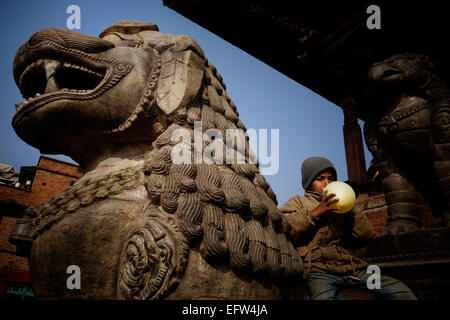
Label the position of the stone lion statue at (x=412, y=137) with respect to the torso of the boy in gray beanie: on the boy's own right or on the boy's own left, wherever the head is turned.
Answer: on the boy's own left

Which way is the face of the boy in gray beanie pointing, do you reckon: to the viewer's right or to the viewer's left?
to the viewer's right

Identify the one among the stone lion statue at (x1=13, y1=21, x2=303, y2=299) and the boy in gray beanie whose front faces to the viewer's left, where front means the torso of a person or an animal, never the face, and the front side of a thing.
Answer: the stone lion statue

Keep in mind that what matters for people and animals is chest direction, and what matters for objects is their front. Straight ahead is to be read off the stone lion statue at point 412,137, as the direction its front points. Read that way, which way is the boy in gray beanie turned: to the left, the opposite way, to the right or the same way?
to the left

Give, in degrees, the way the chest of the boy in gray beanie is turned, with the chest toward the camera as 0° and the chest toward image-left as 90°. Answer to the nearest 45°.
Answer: approximately 315°

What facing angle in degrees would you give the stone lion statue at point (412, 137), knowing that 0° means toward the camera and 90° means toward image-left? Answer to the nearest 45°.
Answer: approximately 45°

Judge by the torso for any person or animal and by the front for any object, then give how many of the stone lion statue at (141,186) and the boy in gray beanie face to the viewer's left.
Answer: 1

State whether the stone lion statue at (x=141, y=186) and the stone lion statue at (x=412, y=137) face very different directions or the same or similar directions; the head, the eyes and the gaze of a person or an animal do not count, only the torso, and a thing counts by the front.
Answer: same or similar directions

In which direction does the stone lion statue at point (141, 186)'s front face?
to the viewer's left

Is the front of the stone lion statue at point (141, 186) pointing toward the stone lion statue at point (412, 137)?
no

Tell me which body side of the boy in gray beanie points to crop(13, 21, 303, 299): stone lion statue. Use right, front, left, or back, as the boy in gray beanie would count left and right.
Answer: right
